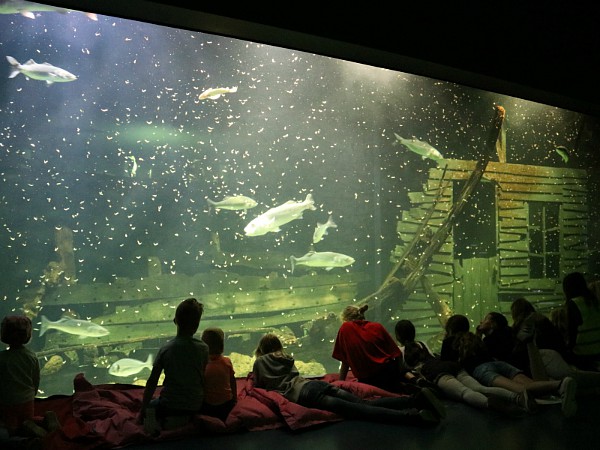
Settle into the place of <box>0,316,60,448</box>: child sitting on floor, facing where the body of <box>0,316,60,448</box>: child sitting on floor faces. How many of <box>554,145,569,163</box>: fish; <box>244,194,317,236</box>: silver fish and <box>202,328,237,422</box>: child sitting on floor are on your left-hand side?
0

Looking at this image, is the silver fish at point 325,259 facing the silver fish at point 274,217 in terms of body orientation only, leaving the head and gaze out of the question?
no

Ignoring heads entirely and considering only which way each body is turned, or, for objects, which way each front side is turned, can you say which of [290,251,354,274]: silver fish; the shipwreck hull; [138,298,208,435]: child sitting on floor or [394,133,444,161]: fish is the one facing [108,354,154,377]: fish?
the child sitting on floor

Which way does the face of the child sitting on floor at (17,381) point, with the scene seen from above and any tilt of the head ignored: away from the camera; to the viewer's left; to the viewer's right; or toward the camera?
away from the camera

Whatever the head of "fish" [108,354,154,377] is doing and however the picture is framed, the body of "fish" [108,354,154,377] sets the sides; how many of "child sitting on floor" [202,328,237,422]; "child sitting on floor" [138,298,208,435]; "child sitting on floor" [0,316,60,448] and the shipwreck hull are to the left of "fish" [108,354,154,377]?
3

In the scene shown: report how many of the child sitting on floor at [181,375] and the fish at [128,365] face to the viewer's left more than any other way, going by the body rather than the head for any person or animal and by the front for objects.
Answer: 1

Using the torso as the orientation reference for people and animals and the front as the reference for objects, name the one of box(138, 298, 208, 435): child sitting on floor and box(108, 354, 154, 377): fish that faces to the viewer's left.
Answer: the fish

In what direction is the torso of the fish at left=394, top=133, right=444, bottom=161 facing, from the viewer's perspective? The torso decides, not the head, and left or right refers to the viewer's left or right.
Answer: facing to the right of the viewer

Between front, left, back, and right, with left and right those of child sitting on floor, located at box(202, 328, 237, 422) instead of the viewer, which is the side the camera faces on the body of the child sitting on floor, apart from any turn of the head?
back

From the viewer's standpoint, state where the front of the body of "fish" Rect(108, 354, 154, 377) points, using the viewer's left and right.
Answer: facing to the left of the viewer

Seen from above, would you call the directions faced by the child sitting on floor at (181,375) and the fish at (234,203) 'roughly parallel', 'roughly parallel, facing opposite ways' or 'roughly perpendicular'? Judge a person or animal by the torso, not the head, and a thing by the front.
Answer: roughly perpendicular

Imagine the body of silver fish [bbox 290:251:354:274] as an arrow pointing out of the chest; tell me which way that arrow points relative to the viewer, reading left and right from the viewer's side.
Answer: facing to the right of the viewer

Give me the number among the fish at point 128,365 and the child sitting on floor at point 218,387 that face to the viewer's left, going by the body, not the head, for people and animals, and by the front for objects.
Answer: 1

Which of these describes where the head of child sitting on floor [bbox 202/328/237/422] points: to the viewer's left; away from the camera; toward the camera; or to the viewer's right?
away from the camera
